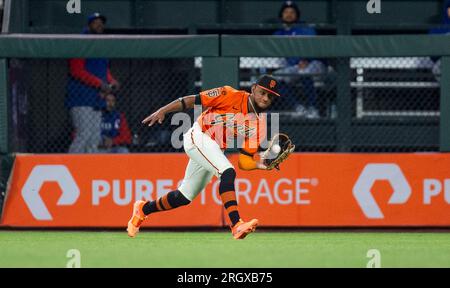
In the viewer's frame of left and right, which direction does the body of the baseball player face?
facing the viewer and to the right of the viewer

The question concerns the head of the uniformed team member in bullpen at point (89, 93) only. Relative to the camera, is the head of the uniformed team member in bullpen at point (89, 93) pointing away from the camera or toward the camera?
toward the camera

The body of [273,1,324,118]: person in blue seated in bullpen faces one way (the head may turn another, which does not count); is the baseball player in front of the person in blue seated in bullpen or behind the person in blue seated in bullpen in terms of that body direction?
in front

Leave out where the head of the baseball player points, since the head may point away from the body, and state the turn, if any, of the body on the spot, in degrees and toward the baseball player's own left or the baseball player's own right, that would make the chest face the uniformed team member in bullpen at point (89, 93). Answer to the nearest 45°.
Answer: approximately 180°

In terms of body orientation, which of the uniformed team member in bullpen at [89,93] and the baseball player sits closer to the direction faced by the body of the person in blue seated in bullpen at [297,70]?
the baseball player

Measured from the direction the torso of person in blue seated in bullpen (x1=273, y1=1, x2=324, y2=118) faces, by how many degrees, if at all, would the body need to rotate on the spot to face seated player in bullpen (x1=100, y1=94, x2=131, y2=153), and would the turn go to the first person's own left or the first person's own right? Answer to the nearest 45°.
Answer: approximately 90° to the first person's own right

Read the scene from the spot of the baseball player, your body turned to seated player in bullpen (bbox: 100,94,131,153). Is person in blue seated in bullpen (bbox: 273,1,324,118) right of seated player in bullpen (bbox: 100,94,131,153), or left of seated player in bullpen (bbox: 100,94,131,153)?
right

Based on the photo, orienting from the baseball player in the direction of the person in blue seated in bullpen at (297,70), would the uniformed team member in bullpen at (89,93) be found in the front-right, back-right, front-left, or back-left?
front-left

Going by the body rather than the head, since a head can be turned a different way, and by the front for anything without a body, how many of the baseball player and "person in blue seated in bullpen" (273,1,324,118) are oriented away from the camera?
0

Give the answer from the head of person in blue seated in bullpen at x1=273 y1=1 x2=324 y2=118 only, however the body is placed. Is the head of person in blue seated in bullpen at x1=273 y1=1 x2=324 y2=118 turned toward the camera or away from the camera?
toward the camera

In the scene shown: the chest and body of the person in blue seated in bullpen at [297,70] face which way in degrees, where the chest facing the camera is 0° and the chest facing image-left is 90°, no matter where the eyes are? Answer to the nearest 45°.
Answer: approximately 0°

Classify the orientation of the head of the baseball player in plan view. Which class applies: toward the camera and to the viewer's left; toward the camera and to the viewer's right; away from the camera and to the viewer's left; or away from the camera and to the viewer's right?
toward the camera and to the viewer's right
